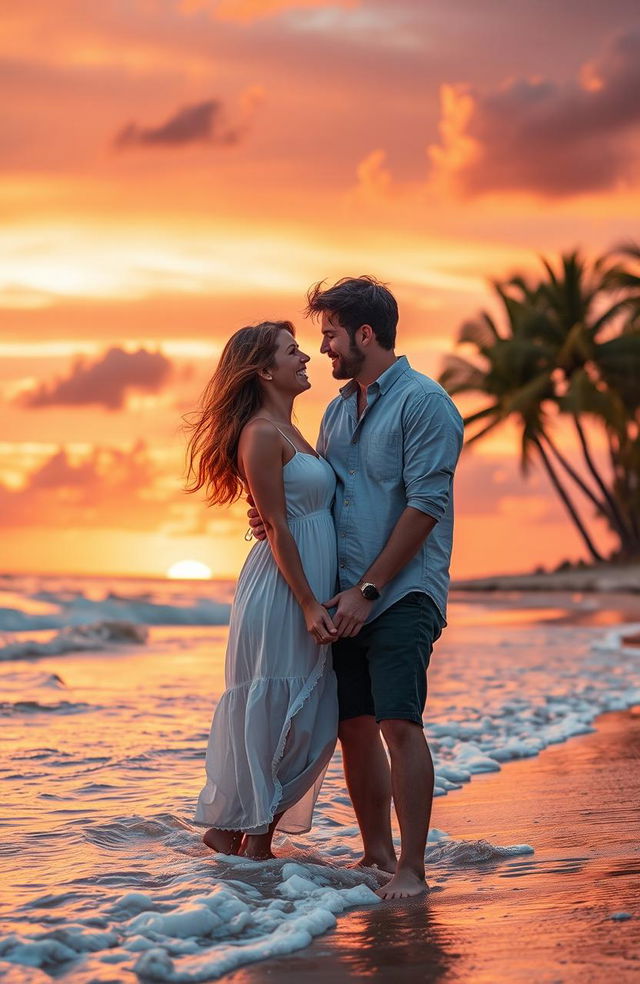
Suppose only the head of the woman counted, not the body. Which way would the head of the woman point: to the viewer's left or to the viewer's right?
to the viewer's right

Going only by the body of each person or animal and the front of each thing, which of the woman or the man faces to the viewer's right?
the woman

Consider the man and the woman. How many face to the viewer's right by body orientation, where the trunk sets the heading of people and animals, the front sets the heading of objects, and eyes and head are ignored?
1

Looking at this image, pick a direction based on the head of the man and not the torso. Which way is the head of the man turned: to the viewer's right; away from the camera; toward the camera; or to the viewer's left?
to the viewer's left

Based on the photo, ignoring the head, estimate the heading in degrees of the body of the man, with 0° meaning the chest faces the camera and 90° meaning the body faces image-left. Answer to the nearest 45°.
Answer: approximately 45°

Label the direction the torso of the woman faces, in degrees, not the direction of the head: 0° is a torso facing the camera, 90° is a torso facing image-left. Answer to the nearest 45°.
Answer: approximately 270°
